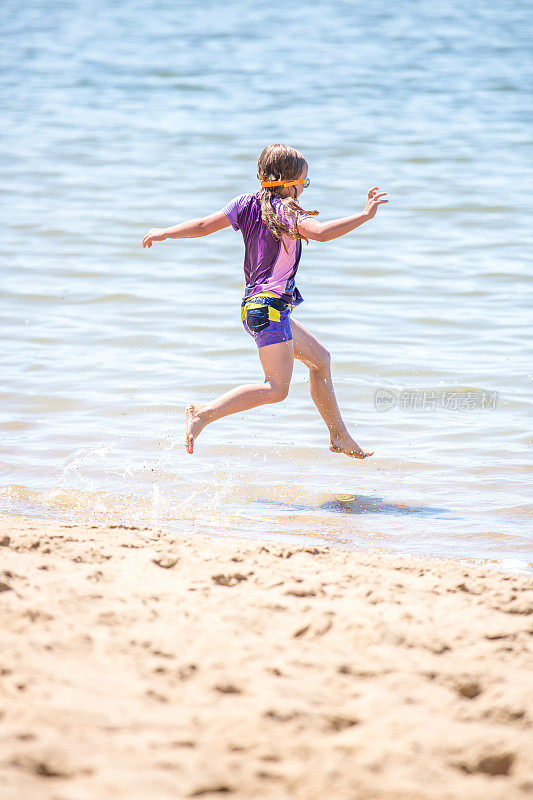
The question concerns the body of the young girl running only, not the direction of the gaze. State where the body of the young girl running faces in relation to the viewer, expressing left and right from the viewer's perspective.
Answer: facing away from the viewer and to the right of the viewer

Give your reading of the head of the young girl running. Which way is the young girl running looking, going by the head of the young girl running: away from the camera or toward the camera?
away from the camera
